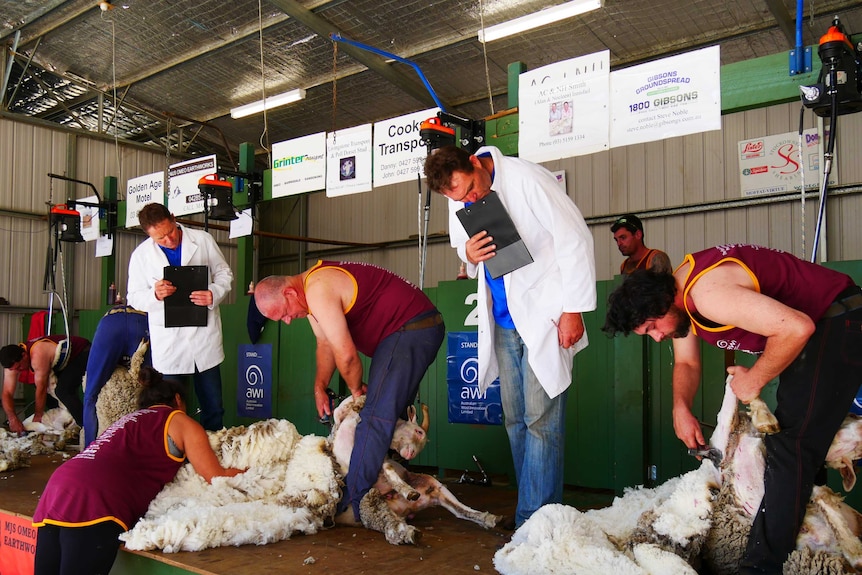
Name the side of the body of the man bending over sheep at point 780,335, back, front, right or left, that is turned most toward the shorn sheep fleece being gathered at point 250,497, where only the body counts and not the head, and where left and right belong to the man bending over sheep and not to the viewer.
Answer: front

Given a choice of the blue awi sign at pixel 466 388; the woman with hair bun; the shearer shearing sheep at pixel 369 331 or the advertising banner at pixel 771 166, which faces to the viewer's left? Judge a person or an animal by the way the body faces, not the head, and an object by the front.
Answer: the shearer shearing sheep

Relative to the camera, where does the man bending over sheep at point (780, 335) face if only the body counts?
to the viewer's left

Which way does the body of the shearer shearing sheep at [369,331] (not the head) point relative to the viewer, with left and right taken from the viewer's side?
facing to the left of the viewer

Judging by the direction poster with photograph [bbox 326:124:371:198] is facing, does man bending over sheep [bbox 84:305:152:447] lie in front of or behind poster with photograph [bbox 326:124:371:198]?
in front

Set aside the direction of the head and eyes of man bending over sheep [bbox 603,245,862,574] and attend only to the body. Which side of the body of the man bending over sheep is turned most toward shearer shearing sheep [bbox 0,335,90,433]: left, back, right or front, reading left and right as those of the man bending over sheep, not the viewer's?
front

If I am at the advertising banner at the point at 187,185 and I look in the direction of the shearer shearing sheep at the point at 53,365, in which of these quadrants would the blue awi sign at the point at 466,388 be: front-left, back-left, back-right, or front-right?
back-left

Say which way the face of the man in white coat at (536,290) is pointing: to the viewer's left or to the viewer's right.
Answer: to the viewer's left

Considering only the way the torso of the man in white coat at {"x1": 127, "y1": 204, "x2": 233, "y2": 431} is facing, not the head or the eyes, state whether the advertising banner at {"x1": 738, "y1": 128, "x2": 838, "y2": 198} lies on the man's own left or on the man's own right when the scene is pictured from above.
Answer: on the man's own left

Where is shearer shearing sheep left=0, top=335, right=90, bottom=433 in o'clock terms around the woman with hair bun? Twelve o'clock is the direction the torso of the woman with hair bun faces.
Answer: The shearer shearing sheep is roughly at 10 o'clock from the woman with hair bun.

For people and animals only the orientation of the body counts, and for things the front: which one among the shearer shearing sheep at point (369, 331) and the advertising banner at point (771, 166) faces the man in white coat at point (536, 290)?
the advertising banner

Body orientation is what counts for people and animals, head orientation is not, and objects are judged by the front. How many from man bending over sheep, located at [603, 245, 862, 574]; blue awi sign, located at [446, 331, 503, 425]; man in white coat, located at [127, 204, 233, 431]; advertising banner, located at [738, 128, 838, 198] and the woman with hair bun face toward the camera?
3

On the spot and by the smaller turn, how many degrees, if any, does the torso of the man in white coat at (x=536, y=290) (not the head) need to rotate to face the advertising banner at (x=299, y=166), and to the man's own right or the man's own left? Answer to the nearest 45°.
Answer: approximately 90° to the man's own right

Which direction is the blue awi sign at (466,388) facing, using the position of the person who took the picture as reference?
facing the viewer

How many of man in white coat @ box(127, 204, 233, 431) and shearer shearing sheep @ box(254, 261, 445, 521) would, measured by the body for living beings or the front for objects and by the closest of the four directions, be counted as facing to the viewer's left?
1

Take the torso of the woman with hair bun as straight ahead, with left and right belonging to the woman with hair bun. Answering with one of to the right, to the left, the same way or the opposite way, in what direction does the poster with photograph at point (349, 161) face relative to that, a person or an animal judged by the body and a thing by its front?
the opposite way

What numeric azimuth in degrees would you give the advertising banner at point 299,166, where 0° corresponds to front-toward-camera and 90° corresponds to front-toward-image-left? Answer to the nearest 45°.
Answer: approximately 45°
